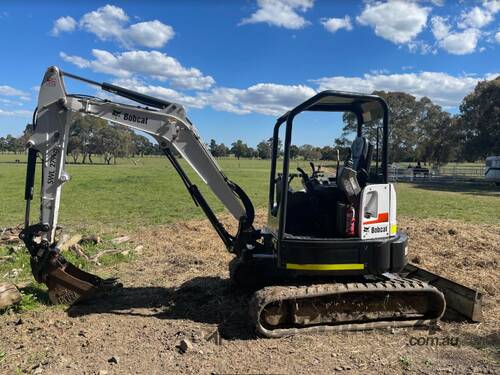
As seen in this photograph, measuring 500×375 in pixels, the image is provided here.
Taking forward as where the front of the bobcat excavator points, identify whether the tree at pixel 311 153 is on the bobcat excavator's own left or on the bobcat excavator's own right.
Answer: on the bobcat excavator's own right

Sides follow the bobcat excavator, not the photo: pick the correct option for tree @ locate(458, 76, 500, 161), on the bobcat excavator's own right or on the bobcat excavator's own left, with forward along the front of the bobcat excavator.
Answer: on the bobcat excavator's own right

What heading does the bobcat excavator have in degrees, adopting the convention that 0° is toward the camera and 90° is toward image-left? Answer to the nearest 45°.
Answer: approximately 90°

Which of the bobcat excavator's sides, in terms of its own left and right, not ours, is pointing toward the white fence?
right
